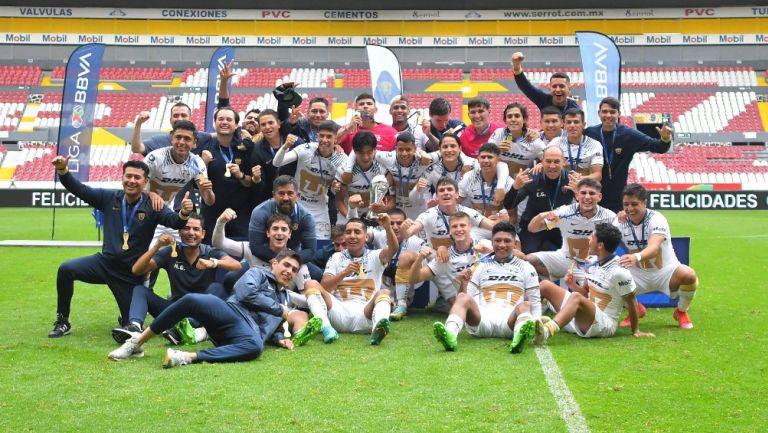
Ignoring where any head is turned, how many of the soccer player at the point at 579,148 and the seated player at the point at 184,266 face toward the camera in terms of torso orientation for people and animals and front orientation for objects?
2

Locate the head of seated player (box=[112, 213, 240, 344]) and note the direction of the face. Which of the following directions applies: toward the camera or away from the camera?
toward the camera

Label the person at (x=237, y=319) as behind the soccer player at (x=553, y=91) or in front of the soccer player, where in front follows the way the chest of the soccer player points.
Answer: in front

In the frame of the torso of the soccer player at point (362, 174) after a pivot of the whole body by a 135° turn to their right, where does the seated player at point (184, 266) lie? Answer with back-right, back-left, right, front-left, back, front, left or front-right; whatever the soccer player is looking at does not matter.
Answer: left

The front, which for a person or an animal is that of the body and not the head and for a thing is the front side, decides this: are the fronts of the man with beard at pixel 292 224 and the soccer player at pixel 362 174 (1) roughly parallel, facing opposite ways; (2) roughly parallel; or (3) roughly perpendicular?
roughly parallel

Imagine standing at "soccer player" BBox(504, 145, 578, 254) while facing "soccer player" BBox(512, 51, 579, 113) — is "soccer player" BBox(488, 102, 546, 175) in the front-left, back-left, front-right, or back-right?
front-left

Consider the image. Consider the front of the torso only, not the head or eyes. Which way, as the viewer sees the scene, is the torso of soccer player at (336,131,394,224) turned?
toward the camera

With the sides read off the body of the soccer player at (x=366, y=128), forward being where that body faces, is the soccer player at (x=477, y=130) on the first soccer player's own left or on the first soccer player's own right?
on the first soccer player's own left

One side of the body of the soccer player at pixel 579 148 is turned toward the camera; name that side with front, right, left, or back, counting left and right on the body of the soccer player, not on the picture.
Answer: front

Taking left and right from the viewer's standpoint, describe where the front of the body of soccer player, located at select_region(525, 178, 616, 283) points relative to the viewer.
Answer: facing the viewer

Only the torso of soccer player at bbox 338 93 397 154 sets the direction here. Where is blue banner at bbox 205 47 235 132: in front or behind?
behind

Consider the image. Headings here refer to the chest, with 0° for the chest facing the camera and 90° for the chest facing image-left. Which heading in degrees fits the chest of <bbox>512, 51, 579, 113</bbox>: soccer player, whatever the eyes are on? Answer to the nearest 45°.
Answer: approximately 0°

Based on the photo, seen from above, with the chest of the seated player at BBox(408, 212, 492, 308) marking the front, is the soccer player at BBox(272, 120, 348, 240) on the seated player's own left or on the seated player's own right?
on the seated player's own right

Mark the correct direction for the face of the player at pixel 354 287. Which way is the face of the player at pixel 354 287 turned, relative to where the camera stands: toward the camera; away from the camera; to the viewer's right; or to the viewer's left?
toward the camera

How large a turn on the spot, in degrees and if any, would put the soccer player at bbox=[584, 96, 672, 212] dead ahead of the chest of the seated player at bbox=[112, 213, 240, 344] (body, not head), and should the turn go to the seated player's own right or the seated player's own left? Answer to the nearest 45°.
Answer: approximately 90° to the seated player's own left
